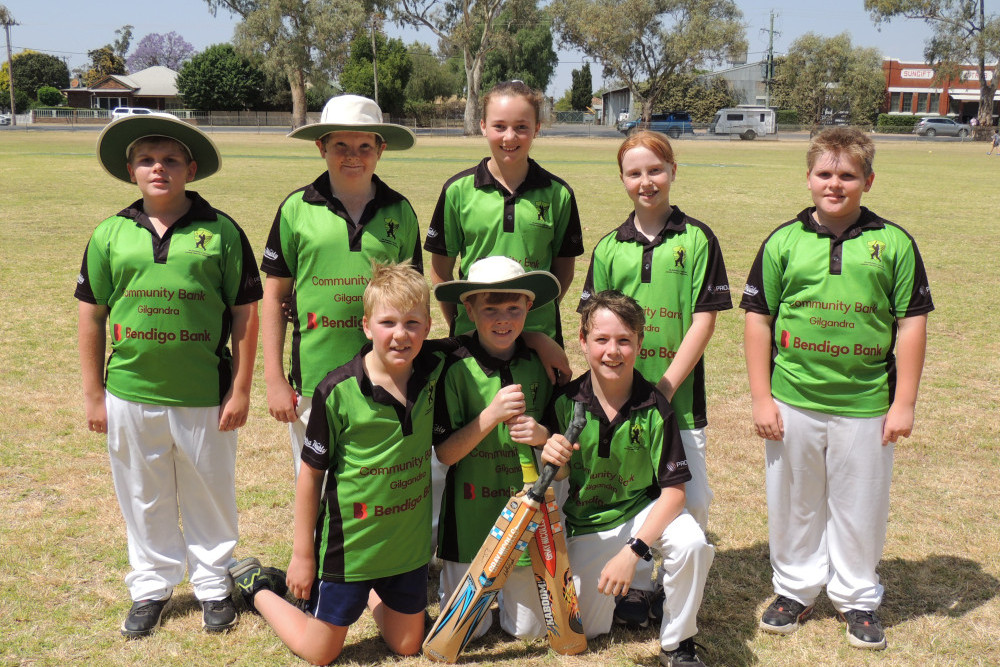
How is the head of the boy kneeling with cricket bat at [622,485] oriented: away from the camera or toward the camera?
toward the camera

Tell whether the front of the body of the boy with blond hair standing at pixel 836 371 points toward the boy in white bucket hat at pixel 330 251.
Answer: no

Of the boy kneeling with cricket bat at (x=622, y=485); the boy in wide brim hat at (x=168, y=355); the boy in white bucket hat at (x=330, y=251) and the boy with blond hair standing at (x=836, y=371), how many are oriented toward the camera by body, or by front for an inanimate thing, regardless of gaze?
4

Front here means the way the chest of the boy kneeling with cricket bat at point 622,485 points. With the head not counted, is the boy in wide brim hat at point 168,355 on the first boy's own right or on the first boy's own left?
on the first boy's own right

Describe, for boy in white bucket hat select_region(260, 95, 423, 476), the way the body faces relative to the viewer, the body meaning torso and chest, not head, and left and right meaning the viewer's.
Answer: facing the viewer

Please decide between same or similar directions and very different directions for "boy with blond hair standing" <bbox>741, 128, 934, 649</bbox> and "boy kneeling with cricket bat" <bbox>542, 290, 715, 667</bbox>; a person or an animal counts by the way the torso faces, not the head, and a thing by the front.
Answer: same or similar directions

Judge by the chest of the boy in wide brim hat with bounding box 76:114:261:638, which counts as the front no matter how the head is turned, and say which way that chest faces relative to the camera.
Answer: toward the camera

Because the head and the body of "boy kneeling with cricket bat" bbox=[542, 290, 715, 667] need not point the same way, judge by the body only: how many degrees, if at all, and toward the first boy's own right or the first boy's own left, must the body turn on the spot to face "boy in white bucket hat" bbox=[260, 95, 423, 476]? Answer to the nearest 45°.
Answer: approximately 90° to the first boy's own right

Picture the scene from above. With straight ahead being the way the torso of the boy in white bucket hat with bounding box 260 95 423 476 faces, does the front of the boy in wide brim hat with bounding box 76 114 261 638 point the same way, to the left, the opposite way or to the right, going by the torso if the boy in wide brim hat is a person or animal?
the same way

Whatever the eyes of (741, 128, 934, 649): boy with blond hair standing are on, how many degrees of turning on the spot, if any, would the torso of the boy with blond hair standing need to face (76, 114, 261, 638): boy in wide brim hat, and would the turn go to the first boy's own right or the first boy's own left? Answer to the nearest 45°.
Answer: approximately 90° to the first boy's own right

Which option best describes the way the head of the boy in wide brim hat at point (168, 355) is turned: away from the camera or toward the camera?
toward the camera

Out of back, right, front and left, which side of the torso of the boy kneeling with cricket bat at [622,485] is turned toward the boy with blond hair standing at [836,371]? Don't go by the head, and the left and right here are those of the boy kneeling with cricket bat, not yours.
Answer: left

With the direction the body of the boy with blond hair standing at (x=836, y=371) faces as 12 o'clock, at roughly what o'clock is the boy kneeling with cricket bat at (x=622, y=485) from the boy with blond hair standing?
The boy kneeling with cricket bat is roughly at 2 o'clock from the boy with blond hair standing.

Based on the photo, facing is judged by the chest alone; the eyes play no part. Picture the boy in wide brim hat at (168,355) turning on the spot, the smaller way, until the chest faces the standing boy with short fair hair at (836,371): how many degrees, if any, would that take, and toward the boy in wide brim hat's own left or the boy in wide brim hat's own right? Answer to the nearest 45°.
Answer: approximately 90° to the boy in wide brim hat's own left

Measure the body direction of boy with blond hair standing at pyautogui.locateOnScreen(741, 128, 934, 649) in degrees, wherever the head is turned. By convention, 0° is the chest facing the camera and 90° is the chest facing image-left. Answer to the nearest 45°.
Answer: approximately 0°
